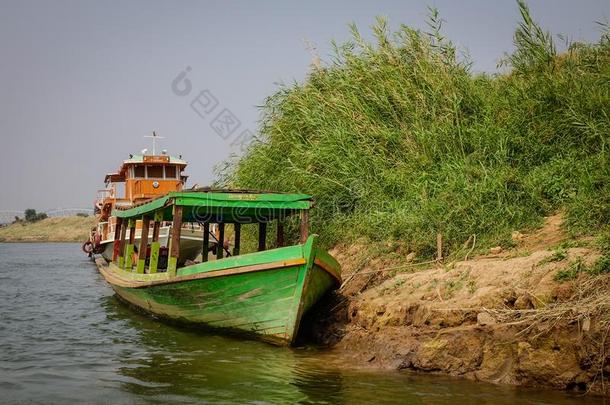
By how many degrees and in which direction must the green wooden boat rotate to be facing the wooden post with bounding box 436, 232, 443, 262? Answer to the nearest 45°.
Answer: approximately 45° to its left

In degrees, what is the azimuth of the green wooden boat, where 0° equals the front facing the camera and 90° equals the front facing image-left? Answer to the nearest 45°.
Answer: approximately 315°

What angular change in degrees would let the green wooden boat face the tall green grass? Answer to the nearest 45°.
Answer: approximately 90° to its left
